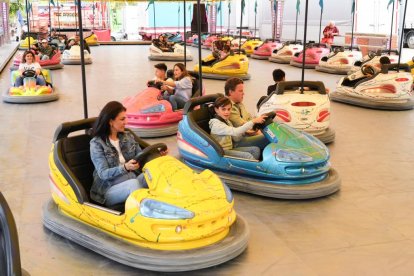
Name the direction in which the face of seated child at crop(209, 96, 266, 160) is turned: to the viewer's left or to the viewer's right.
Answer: to the viewer's right

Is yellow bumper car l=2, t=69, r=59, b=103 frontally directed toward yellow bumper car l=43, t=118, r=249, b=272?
yes

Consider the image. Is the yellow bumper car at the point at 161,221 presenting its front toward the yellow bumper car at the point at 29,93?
no

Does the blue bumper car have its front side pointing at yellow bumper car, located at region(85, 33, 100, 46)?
no

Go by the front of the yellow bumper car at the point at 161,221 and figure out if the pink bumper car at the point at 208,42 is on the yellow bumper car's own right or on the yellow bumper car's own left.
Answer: on the yellow bumper car's own left

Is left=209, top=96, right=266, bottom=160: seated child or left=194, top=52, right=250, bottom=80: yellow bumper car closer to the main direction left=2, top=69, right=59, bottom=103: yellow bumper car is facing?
the seated child

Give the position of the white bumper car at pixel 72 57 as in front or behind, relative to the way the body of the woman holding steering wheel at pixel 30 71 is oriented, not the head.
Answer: behind

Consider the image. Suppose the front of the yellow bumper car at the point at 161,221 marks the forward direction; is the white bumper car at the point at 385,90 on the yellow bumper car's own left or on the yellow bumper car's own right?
on the yellow bumper car's own left

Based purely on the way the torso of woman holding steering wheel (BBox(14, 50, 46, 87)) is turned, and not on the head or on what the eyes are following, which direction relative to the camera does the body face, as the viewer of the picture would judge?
toward the camera

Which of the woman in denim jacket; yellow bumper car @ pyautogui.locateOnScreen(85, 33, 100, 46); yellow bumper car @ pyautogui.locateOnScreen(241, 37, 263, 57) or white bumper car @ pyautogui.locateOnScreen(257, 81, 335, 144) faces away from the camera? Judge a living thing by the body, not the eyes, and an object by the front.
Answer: the white bumper car

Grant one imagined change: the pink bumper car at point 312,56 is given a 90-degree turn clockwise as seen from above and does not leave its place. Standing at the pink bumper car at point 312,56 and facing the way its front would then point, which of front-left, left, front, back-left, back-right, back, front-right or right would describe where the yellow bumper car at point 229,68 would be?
left

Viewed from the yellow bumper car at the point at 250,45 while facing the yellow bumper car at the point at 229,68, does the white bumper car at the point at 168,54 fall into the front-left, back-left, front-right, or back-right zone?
front-right

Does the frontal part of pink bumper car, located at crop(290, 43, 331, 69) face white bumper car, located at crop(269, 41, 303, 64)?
no
